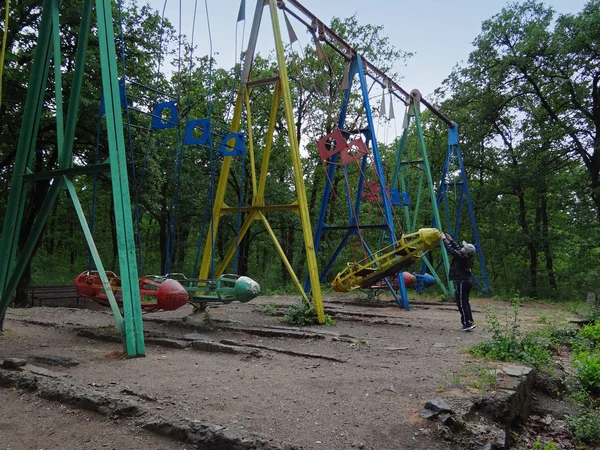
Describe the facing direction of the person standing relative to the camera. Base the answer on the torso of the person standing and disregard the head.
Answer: to the viewer's left

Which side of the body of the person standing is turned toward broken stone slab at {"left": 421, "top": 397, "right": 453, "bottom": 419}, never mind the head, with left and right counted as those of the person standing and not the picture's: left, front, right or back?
left

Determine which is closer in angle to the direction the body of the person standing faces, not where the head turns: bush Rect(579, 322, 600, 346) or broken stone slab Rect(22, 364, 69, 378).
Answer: the broken stone slab

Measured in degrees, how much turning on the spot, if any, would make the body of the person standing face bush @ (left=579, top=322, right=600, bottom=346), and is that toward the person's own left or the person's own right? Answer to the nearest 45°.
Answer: approximately 180°

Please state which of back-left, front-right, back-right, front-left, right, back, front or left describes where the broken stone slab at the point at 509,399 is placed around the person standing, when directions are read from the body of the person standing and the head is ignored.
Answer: left

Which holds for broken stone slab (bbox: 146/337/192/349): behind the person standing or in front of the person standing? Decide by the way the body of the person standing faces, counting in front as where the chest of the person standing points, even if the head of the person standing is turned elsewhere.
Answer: in front

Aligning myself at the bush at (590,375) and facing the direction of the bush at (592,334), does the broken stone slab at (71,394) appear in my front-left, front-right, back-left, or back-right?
back-left

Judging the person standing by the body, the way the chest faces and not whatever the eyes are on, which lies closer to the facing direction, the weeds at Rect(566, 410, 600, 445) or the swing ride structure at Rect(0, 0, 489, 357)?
the swing ride structure

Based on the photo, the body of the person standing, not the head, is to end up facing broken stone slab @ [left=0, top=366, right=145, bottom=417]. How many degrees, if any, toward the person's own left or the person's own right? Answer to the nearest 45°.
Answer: approximately 45° to the person's own left

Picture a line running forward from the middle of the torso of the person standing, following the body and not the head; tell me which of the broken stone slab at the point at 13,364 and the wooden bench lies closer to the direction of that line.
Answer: the wooden bench

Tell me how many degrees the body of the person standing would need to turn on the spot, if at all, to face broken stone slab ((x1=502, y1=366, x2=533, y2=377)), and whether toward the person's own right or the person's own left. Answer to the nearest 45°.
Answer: approximately 90° to the person's own left

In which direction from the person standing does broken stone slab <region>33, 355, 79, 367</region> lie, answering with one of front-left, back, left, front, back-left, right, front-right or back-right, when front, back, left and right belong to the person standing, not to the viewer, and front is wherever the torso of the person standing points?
front-left
